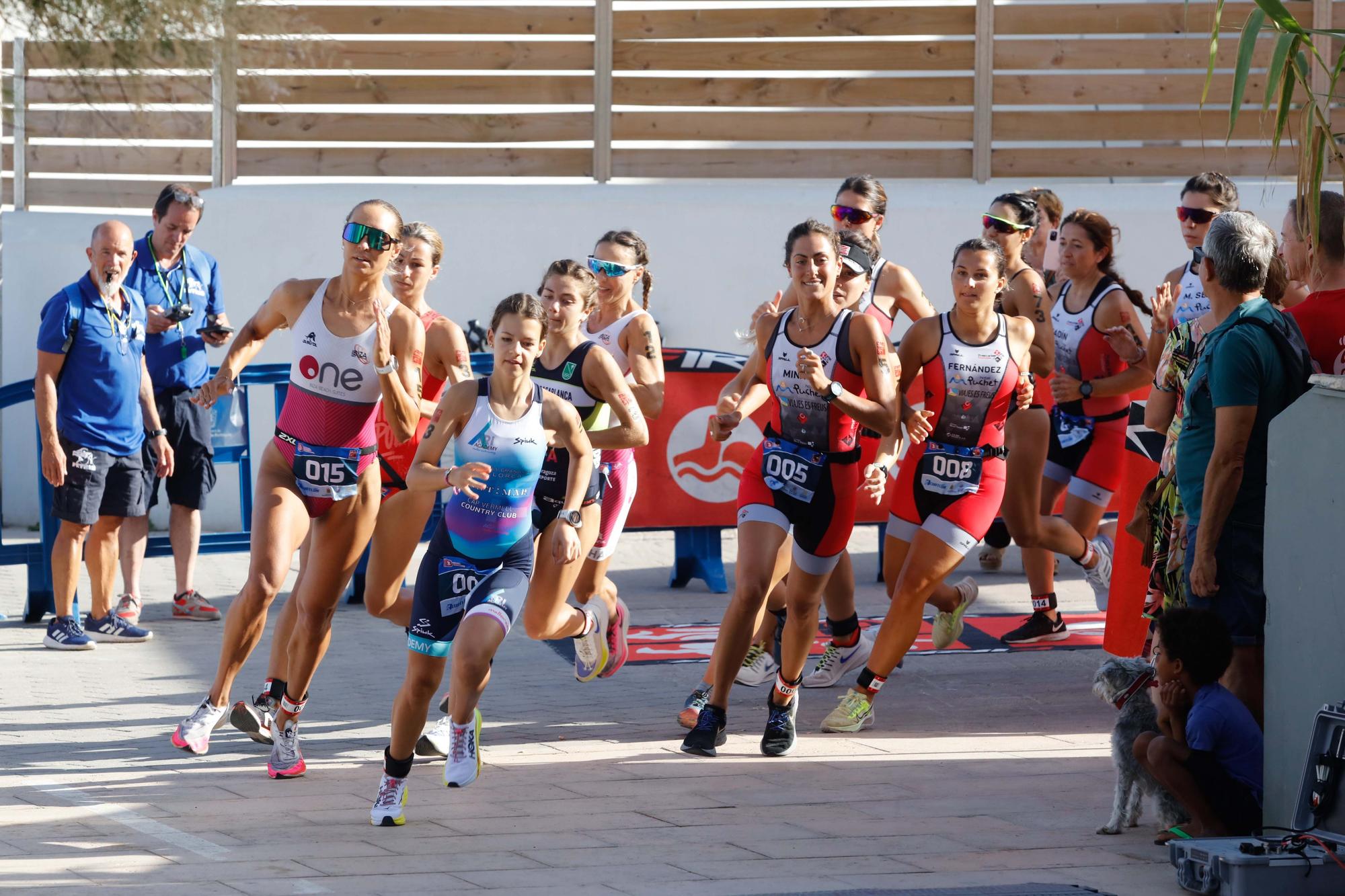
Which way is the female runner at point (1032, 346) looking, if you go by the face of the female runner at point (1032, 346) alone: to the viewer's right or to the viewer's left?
to the viewer's left

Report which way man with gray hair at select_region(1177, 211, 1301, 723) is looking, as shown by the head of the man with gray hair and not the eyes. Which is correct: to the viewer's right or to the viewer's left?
to the viewer's left

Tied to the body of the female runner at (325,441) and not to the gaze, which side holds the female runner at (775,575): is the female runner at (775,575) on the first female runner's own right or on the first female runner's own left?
on the first female runner's own left

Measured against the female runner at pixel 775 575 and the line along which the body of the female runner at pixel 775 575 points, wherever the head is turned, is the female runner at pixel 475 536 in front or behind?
in front

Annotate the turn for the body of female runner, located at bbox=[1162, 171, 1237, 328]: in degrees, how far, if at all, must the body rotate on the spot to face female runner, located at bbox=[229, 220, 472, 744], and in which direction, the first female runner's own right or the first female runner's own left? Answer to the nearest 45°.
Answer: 0° — they already face them

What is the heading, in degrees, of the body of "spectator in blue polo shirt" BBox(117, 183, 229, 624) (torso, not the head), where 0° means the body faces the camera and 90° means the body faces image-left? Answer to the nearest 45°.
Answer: approximately 315°

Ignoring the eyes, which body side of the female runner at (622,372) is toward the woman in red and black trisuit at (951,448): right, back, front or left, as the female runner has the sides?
left

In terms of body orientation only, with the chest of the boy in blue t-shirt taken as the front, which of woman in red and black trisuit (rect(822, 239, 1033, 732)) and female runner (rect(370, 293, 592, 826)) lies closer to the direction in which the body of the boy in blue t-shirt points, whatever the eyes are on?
the female runner
